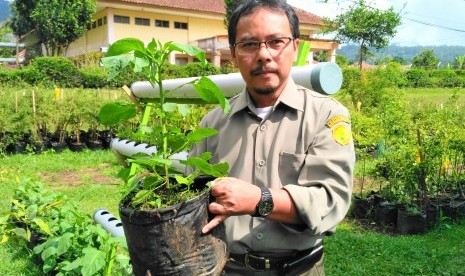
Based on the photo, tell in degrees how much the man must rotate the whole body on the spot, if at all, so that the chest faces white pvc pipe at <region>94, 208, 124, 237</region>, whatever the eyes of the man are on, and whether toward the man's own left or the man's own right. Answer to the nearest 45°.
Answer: approximately 90° to the man's own right

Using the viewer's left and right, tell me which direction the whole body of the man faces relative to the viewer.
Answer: facing the viewer and to the left of the viewer

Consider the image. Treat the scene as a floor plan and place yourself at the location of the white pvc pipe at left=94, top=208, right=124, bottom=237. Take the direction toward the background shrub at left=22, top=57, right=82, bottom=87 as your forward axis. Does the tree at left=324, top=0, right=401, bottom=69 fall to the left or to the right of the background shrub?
right

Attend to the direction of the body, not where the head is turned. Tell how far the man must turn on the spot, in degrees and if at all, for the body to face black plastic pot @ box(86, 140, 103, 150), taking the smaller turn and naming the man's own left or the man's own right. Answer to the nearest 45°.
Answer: approximately 90° to the man's own right

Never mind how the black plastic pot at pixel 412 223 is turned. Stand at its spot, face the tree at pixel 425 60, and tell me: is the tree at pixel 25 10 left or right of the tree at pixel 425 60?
left

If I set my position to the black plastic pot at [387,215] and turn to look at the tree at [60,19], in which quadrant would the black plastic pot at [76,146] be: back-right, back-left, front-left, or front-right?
front-left

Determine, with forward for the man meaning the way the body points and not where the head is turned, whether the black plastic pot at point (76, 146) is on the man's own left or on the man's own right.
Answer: on the man's own right

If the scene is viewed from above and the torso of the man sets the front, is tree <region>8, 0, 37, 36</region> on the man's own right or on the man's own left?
on the man's own right

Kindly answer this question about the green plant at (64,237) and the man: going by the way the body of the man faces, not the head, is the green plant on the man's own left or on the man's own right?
on the man's own right

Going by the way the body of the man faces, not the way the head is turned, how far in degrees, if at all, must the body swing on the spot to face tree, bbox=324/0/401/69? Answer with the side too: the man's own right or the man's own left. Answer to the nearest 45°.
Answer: approximately 135° to the man's own right

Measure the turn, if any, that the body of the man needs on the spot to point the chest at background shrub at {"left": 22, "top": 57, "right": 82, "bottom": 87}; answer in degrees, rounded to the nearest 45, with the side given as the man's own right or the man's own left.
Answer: approximately 90° to the man's own right
